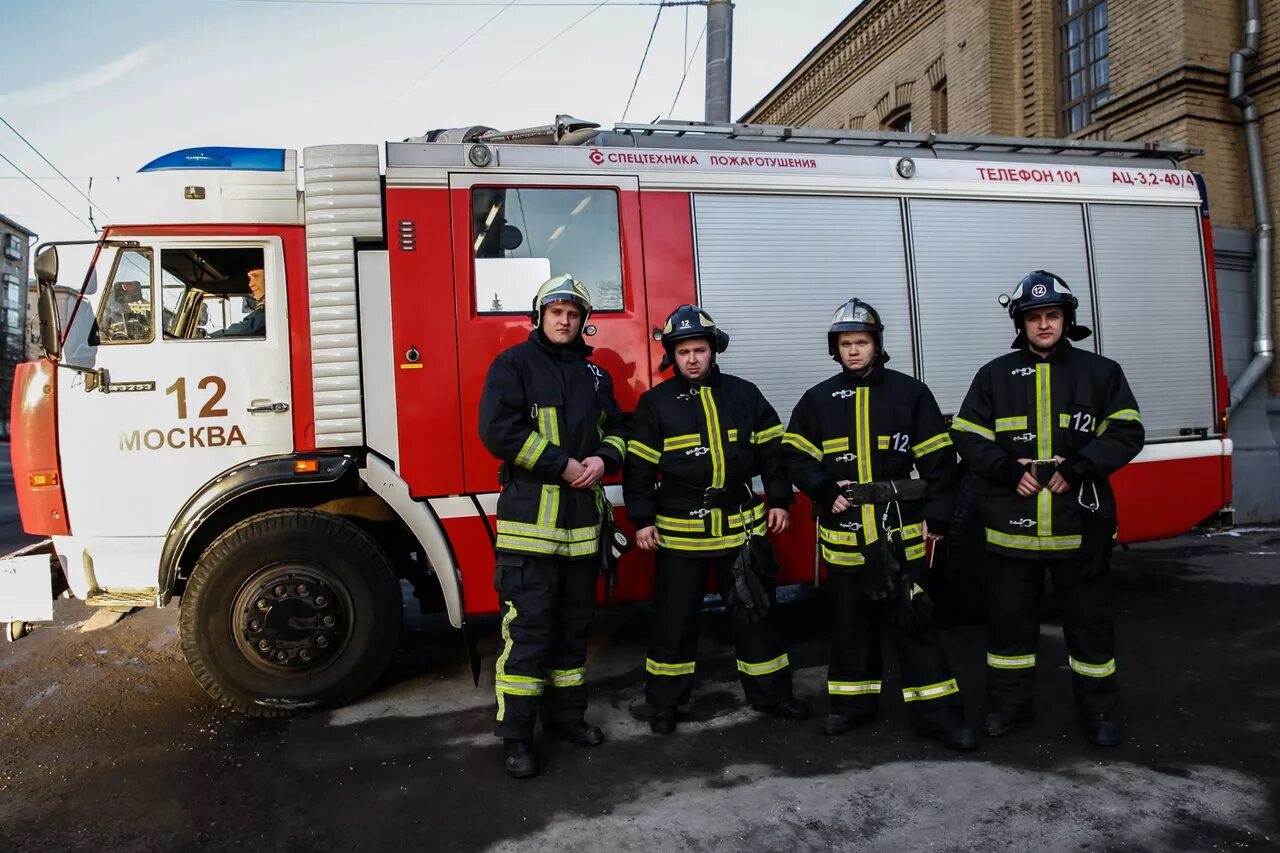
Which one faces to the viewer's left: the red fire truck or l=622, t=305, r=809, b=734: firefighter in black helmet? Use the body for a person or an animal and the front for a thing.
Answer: the red fire truck

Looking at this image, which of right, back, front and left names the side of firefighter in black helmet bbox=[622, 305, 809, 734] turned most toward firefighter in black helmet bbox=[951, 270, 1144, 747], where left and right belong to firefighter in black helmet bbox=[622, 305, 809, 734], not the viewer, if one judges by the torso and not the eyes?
left

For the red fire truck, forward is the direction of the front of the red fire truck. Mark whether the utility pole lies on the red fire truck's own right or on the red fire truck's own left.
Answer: on the red fire truck's own right

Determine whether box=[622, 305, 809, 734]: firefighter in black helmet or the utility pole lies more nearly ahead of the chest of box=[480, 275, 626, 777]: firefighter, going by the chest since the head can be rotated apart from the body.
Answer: the firefighter in black helmet

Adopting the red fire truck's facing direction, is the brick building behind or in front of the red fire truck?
behind

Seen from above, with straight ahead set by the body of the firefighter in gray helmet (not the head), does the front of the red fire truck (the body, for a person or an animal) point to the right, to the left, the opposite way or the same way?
to the right

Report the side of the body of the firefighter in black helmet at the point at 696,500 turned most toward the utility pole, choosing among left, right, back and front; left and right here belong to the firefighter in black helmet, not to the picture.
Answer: back

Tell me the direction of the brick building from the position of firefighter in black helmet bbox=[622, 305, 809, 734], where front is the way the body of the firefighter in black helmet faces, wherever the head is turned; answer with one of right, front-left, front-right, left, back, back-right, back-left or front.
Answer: back-left

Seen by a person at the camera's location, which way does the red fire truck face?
facing to the left of the viewer

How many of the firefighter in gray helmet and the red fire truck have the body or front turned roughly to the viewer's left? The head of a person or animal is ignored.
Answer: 1
